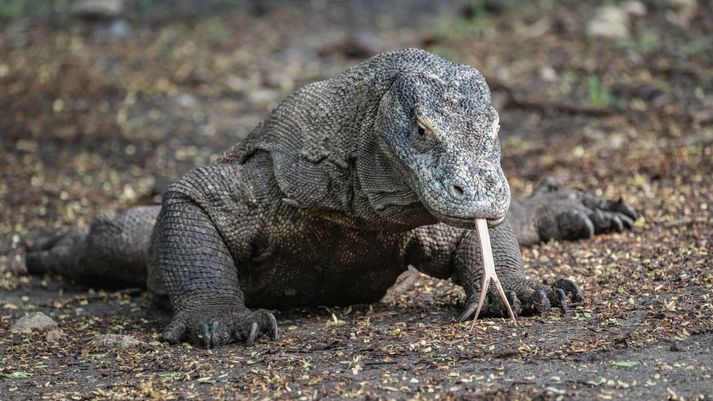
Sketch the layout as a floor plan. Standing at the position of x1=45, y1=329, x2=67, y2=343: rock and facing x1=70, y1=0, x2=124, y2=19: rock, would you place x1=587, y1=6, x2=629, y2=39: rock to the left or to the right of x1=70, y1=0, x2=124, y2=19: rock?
right

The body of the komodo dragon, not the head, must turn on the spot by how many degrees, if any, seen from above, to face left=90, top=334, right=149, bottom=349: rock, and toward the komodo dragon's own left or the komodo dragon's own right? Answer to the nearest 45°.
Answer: approximately 135° to the komodo dragon's own right

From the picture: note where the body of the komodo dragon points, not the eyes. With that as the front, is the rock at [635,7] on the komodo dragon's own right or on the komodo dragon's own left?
on the komodo dragon's own left

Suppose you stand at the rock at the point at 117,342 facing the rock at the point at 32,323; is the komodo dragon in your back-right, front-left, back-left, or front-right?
back-right

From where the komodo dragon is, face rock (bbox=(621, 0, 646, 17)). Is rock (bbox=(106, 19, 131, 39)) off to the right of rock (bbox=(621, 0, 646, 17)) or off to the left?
left

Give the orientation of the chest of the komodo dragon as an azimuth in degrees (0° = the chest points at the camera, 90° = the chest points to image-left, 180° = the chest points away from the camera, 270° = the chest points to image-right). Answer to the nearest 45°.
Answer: approximately 315°

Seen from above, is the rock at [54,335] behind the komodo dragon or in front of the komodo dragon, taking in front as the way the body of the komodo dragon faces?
behind

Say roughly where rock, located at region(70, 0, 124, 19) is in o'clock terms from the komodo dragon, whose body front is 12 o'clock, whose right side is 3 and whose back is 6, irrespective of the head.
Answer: The rock is roughly at 7 o'clock from the komodo dragon.
